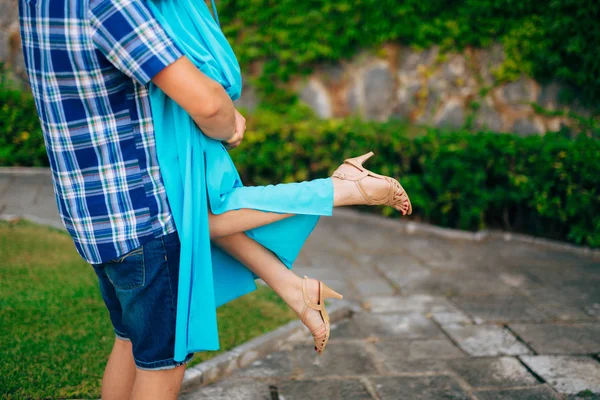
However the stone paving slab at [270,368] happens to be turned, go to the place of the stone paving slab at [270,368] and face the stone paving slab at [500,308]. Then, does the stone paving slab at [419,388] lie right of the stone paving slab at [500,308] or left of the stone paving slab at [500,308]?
right

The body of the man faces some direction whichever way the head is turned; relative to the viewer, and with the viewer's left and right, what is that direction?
facing away from the viewer and to the right of the viewer

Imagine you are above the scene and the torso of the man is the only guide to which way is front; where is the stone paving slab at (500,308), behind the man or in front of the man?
in front

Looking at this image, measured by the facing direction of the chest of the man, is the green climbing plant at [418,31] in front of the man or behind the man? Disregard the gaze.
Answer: in front

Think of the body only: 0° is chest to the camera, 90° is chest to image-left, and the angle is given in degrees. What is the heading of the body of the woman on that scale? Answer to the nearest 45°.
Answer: approximately 90°

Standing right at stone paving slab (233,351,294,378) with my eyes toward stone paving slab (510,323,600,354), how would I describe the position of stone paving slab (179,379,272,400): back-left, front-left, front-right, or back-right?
back-right

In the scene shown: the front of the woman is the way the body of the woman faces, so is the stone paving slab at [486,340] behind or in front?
behind

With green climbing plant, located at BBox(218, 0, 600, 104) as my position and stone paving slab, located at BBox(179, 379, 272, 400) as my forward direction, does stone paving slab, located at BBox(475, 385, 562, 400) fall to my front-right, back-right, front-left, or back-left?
front-left

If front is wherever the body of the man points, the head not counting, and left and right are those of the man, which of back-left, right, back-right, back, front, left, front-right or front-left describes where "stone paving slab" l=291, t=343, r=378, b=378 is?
front

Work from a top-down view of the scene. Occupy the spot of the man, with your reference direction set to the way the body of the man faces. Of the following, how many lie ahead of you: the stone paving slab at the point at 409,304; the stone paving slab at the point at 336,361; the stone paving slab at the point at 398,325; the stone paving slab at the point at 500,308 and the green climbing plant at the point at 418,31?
5
